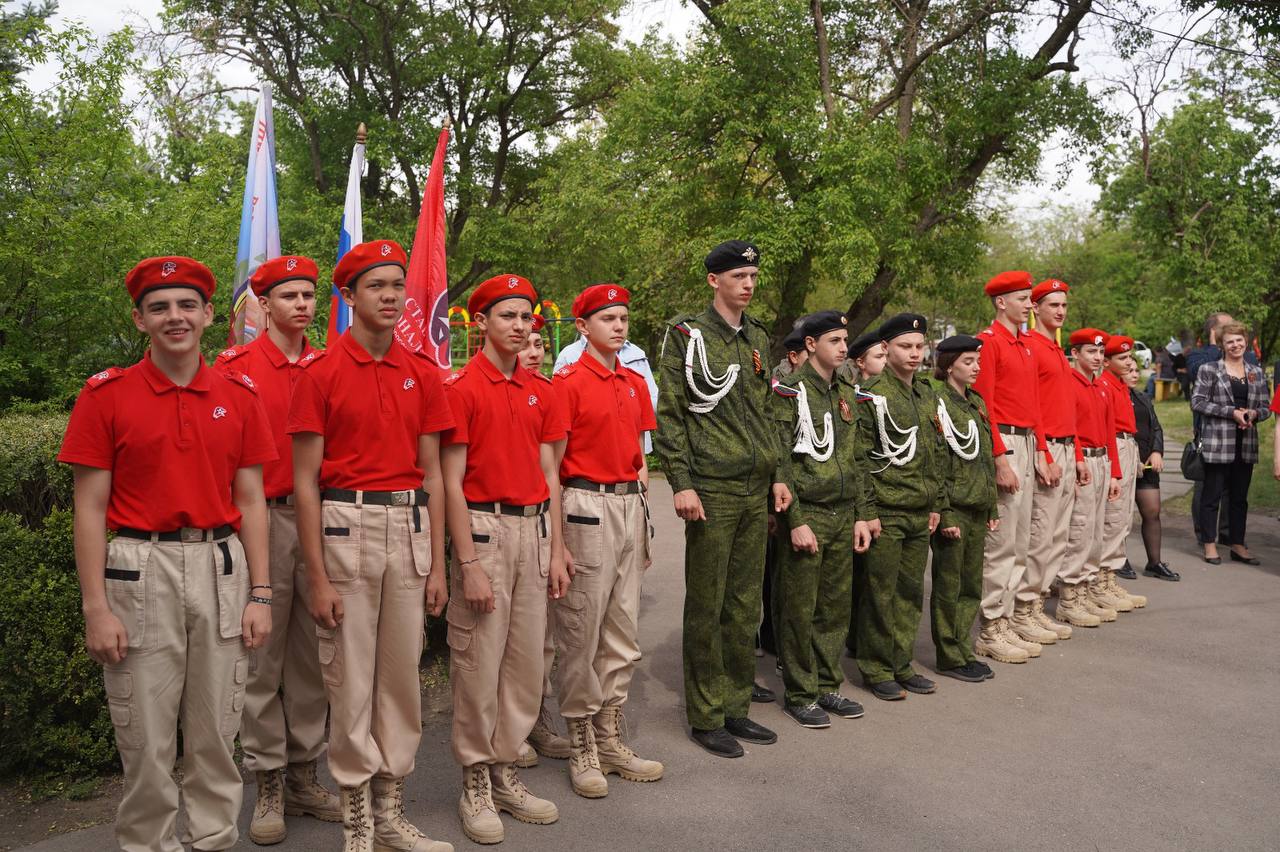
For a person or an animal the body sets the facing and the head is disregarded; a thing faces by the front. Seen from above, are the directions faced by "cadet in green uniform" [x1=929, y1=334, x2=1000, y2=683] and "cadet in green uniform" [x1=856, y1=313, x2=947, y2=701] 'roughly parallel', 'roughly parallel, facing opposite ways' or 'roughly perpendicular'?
roughly parallel

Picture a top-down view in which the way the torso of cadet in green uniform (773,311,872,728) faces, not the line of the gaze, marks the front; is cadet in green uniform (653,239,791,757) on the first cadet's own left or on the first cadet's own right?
on the first cadet's own right

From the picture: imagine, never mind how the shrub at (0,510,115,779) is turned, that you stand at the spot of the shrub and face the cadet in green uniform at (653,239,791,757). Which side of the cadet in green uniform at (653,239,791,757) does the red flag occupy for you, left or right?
left

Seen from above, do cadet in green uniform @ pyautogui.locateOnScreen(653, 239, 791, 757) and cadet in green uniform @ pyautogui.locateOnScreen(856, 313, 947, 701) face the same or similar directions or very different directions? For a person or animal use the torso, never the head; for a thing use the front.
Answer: same or similar directions

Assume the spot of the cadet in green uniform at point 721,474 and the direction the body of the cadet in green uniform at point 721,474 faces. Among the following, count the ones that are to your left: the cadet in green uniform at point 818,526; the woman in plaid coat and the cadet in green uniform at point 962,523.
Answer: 3

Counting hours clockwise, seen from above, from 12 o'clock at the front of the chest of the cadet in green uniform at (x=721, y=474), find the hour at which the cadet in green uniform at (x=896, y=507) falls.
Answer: the cadet in green uniform at (x=896, y=507) is roughly at 9 o'clock from the cadet in green uniform at (x=721, y=474).

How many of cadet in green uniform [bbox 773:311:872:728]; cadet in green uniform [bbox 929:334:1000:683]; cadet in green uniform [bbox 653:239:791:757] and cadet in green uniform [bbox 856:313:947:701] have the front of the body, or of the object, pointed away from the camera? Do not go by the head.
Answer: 0

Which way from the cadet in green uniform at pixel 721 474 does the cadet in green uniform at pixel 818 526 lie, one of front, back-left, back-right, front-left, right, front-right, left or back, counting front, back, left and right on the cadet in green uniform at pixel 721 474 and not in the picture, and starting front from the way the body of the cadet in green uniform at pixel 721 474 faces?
left

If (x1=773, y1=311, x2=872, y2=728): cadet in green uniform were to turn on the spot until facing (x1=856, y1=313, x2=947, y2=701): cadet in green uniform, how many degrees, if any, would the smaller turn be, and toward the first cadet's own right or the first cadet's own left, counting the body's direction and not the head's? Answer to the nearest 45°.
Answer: approximately 90° to the first cadet's own left

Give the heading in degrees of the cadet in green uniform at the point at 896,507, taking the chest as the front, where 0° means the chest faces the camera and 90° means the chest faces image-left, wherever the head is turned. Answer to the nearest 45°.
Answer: approximately 315°

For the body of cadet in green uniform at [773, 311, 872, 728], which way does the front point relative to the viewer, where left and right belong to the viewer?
facing the viewer and to the right of the viewer
